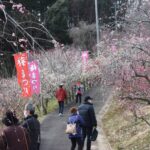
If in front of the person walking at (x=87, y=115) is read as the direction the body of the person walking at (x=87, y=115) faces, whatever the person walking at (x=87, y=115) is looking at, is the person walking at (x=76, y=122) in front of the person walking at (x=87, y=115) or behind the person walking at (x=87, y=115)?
behind

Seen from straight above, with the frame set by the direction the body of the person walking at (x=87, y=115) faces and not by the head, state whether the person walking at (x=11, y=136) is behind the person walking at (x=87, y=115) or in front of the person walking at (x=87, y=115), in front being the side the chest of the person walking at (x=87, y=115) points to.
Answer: behind

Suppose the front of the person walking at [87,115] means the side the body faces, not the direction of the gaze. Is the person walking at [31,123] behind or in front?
behind

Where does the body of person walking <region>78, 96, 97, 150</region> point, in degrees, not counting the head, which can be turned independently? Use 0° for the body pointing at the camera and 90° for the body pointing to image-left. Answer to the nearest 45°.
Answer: approximately 225°
